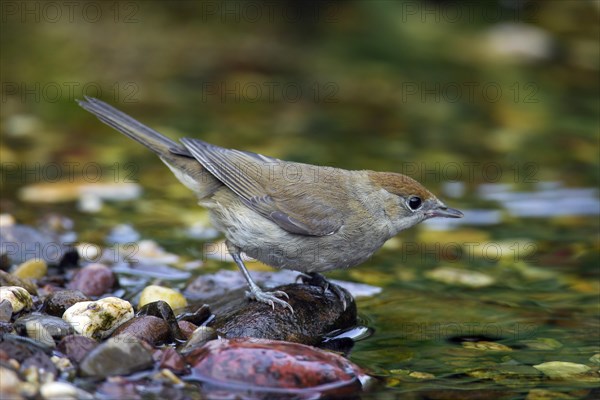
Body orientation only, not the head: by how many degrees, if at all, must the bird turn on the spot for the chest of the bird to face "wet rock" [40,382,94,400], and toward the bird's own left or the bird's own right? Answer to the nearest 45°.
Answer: approximately 135° to the bird's own right

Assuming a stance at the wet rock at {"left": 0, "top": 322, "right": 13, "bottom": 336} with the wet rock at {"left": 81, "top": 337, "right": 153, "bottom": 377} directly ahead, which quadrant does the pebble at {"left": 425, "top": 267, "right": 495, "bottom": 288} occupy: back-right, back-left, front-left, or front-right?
front-left

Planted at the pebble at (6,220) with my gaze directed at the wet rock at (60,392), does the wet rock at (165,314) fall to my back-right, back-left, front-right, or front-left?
front-left

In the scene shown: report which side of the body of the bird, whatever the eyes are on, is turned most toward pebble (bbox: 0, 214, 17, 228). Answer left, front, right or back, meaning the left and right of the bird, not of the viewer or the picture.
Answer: back

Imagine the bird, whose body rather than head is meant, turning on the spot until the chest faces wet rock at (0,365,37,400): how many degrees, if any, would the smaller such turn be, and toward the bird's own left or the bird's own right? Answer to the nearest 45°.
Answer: approximately 135° to the bird's own right

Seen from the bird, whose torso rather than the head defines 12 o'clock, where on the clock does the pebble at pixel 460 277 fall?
The pebble is roughly at 11 o'clock from the bird.

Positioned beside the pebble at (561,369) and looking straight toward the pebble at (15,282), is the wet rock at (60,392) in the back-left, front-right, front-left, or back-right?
front-left

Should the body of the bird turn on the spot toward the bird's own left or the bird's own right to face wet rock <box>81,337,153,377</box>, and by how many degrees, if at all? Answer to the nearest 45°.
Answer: approximately 135° to the bird's own right

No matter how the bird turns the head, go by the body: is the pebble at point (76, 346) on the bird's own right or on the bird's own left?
on the bird's own right

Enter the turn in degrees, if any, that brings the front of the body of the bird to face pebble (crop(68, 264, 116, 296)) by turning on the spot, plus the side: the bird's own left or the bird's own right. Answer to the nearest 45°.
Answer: approximately 180°

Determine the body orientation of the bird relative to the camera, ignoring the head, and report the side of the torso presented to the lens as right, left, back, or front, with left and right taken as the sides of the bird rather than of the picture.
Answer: right

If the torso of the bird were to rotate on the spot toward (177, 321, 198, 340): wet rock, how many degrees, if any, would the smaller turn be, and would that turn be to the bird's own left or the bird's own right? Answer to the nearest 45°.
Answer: approximately 135° to the bird's own right
